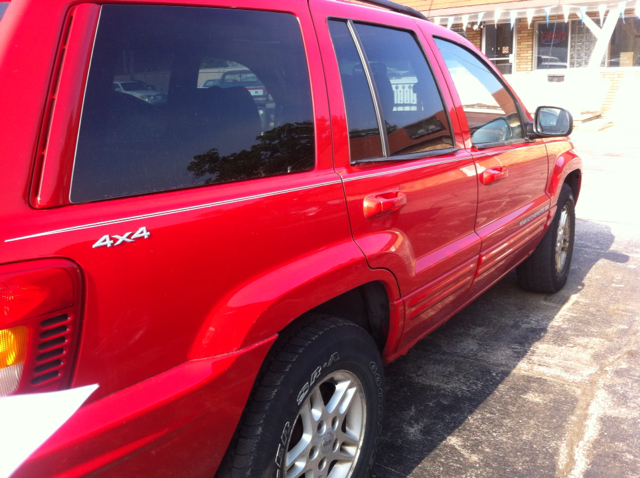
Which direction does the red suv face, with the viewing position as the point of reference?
facing away from the viewer and to the right of the viewer

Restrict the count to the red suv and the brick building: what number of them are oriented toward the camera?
1

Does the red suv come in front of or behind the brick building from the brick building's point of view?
in front

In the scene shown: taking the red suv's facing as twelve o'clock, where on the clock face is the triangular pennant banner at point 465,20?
The triangular pennant banner is roughly at 11 o'clock from the red suv.

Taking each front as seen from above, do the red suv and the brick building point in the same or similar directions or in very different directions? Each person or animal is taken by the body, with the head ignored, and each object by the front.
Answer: very different directions

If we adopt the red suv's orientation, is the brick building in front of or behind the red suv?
in front
